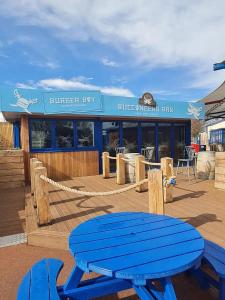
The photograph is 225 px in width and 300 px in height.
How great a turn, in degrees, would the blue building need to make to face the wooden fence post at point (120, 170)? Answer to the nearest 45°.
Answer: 0° — it already faces it

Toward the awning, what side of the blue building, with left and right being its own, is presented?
left

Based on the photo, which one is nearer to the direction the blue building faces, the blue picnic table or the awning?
the blue picnic table

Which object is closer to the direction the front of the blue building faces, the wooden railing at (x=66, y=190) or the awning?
the wooden railing

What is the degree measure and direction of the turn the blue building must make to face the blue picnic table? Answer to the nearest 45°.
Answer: approximately 45° to its right

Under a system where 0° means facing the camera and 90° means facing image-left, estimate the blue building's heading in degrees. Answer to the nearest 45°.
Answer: approximately 315°

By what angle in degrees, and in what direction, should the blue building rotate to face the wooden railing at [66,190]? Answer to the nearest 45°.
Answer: approximately 45° to its right
